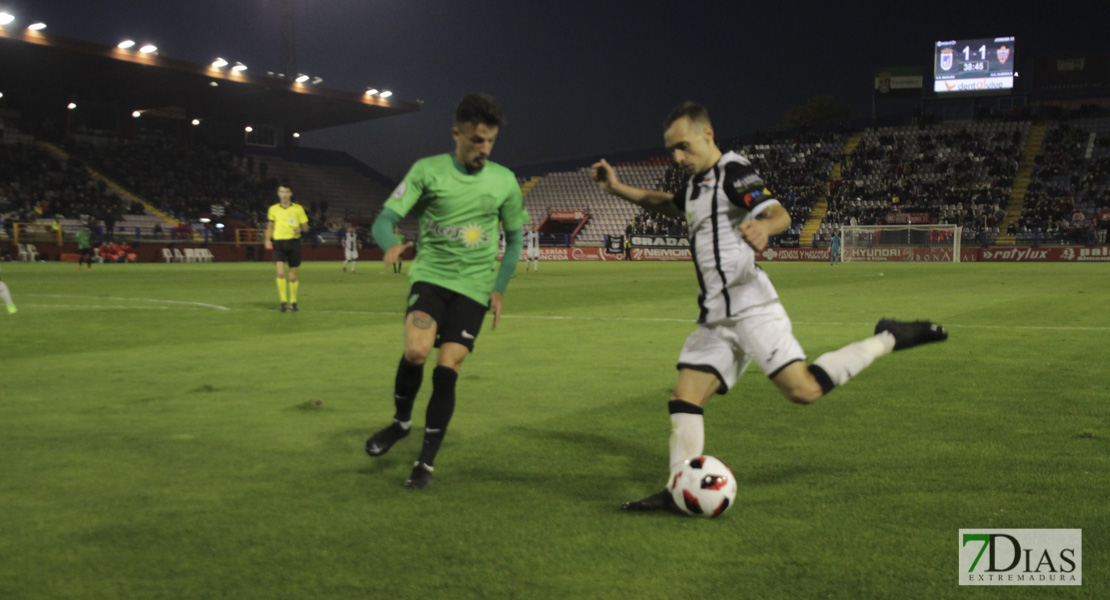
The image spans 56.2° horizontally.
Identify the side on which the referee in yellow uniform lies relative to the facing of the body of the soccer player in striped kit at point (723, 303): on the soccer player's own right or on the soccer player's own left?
on the soccer player's own right

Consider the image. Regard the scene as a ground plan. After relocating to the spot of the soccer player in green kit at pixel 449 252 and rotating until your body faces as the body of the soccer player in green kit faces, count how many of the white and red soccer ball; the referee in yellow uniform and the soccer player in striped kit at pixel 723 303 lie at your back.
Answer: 1

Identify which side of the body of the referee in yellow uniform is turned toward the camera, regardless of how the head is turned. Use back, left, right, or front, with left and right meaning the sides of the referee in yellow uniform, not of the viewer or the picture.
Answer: front

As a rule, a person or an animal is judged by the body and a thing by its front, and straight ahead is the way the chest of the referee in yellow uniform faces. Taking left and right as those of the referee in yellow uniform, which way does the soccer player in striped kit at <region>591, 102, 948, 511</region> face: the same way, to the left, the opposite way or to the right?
to the right

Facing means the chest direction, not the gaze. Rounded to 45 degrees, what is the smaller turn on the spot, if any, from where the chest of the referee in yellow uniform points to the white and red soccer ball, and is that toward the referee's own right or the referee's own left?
0° — they already face it

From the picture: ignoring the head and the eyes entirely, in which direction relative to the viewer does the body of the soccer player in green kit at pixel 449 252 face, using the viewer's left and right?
facing the viewer

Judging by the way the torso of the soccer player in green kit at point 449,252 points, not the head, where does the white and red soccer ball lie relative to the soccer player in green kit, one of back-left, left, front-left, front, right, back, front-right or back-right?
front-left

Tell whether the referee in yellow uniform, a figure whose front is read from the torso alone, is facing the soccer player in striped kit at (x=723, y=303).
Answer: yes

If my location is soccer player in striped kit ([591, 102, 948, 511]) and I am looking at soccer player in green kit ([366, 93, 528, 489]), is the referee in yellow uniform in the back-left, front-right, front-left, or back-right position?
front-right

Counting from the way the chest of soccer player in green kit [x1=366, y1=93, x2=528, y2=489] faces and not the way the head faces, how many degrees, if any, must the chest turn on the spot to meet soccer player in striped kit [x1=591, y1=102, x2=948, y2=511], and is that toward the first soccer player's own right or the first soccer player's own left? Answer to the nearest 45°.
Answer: approximately 45° to the first soccer player's own left

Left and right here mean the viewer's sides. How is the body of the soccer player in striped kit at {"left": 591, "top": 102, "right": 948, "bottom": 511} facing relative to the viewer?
facing the viewer and to the left of the viewer

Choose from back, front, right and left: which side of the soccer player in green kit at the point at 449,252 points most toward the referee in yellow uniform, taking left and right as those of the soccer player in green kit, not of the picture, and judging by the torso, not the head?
back

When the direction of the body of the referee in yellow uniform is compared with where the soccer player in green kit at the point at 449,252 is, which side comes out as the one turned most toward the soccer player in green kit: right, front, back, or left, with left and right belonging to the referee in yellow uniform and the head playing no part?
front

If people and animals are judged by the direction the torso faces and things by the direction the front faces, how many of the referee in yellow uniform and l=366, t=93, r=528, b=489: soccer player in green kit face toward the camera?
2

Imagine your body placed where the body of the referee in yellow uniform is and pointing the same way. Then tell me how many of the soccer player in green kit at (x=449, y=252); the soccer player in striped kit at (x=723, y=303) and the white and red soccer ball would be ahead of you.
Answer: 3

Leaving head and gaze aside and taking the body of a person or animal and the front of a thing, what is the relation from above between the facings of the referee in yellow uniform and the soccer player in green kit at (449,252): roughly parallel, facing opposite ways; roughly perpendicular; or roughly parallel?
roughly parallel
